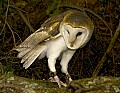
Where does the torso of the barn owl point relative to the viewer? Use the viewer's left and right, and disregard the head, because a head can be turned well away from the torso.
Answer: facing the viewer and to the right of the viewer
